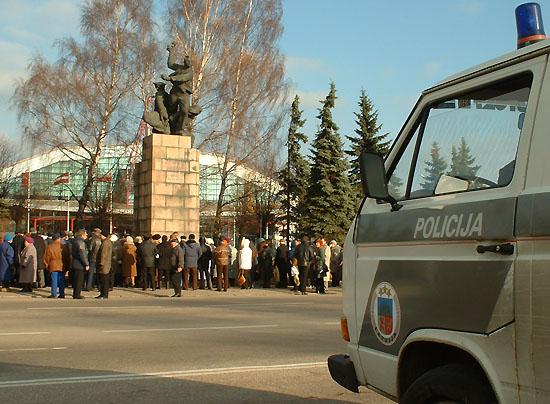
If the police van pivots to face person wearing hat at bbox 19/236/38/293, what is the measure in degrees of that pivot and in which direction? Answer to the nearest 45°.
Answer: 0° — it already faces them

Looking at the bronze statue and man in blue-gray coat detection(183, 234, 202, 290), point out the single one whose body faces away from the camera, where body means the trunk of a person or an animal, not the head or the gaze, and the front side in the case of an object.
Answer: the man in blue-gray coat

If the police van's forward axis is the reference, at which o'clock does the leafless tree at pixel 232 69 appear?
The leafless tree is roughly at 1 o'clock from the police van.

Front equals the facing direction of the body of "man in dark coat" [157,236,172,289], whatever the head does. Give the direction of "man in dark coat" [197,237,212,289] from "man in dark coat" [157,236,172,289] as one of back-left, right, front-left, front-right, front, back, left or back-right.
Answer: front-right

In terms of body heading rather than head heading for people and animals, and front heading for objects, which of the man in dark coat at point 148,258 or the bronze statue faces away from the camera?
the man in dark coat

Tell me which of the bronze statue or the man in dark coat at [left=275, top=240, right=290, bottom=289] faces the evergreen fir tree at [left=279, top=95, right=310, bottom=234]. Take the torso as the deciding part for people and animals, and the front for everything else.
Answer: the man in dark coat

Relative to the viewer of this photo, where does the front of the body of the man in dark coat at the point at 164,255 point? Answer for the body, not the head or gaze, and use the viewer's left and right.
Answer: facing away from the viewer

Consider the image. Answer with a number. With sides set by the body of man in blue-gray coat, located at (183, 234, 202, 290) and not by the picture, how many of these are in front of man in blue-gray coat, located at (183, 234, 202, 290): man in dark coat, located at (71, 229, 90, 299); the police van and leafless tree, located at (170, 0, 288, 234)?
1

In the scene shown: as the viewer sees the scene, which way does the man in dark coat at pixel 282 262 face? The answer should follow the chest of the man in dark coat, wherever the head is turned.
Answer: away from the camera

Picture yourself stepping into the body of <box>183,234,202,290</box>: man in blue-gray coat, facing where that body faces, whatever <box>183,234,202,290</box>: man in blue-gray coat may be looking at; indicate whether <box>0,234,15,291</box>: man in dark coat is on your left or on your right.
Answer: on your left

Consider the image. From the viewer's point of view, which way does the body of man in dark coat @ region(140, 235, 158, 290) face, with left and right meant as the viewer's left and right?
facing away from the viewer

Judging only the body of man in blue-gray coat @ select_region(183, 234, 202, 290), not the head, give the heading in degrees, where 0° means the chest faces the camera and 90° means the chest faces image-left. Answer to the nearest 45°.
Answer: approximately 180°

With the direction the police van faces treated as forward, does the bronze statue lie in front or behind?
in front

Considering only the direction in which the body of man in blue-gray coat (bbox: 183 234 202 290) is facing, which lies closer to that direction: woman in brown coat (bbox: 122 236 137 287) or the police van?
the woman in brown coat
